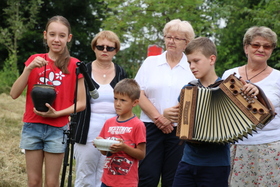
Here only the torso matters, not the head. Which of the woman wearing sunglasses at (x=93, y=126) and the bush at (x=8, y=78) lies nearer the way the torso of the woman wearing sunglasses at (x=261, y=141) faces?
the woman wearing sunglasses

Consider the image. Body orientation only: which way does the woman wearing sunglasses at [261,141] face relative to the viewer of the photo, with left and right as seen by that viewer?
facing the viewer

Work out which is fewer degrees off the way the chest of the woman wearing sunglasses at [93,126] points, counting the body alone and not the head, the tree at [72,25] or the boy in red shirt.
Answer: the boy in red shirt

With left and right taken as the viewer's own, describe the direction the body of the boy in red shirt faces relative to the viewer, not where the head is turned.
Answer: facing the viewer and to the left of the viewer

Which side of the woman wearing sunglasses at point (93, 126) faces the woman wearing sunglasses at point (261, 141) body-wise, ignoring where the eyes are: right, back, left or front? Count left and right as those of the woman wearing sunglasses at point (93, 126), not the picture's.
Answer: left

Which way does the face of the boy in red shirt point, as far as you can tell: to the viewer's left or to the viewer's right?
to the viewer's left

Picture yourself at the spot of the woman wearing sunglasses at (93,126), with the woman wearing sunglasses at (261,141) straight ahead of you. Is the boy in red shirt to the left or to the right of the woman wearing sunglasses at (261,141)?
right

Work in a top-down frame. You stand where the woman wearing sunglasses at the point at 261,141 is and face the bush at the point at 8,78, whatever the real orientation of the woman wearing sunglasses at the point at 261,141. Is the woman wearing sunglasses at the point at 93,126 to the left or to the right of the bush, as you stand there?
left

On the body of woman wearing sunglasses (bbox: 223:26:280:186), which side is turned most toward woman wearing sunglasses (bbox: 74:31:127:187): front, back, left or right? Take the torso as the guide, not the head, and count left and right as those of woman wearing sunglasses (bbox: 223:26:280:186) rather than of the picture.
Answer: right

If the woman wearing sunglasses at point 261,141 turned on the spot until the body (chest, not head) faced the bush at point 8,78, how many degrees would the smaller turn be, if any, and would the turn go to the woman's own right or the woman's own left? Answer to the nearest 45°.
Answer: approximately 135° to the woman's own right

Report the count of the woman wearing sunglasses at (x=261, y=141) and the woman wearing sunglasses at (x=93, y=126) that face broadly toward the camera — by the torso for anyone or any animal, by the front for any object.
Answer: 2

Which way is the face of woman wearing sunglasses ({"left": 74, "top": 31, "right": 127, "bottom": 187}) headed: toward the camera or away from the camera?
toward the camera

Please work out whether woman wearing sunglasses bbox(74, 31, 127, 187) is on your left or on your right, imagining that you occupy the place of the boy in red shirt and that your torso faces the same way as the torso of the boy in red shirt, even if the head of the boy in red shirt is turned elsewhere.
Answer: on your right

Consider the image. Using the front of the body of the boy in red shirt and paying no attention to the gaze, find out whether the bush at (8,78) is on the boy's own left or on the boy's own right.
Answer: on the boy's own right

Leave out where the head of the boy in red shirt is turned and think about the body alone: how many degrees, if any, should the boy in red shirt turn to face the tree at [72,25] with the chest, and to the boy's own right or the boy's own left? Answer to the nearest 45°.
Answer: approximately 135° to the boy's own right

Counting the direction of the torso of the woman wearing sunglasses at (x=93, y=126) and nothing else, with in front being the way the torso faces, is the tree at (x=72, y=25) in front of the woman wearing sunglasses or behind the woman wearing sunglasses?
behind
